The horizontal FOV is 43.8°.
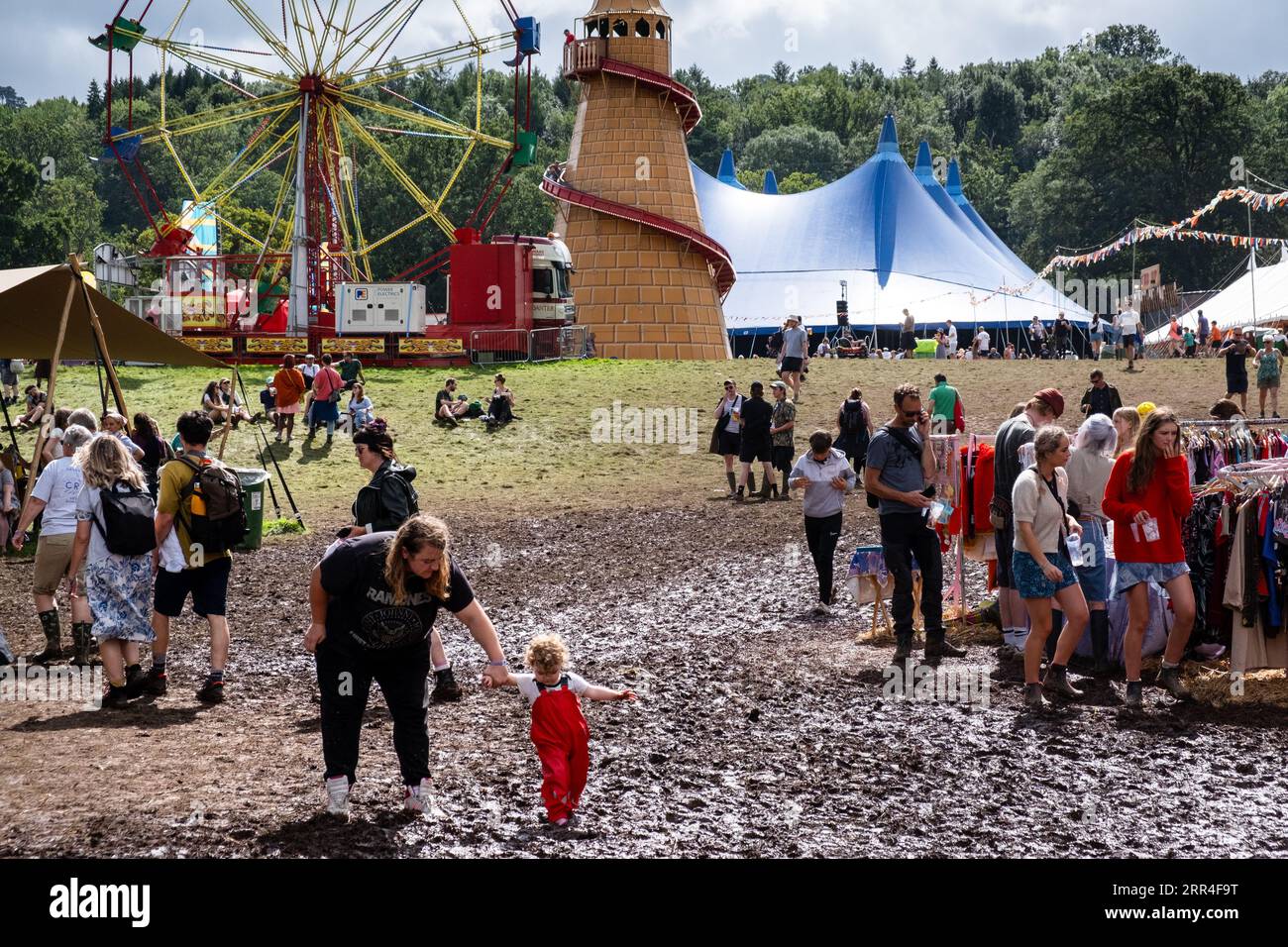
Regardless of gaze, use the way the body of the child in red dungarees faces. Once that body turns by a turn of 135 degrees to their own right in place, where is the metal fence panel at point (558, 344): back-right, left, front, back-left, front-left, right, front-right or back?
front-right

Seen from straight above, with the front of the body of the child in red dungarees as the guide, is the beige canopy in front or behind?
behind

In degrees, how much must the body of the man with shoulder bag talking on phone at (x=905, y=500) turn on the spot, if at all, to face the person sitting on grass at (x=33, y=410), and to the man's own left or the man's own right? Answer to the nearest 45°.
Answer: approximately 180°

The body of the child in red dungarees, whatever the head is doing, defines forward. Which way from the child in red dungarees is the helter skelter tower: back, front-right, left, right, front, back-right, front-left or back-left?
back

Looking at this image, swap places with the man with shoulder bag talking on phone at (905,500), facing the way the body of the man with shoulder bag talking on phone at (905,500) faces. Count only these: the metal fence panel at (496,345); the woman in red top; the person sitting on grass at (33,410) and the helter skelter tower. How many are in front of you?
1

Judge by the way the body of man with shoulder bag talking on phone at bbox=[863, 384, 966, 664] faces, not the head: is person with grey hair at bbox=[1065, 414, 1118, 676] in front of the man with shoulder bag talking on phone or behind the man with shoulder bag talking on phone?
in front

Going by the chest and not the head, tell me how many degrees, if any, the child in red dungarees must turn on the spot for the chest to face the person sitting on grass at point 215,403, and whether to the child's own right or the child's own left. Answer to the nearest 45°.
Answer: approximately 180°

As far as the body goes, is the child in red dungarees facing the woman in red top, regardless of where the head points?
no

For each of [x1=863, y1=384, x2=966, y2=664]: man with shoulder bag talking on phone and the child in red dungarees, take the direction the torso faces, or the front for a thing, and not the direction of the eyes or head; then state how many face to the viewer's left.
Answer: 0

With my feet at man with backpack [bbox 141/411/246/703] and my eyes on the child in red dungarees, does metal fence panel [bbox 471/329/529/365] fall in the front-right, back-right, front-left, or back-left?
back-left

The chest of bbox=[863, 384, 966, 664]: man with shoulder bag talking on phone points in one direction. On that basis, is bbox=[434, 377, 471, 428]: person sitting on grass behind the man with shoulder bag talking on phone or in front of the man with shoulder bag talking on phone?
behind

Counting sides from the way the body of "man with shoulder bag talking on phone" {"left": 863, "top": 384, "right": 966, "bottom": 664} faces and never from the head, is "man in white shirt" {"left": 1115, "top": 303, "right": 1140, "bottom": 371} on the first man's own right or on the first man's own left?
on the first man's own left

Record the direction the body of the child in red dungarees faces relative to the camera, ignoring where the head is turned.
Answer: toward the camera

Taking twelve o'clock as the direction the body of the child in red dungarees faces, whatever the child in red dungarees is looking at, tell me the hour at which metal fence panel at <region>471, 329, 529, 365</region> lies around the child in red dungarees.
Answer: The metal fence panel is roughly at 6 o'clock from the child in red dungarees.

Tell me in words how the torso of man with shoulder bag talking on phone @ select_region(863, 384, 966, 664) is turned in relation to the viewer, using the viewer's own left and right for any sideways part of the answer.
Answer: facing the viewer and to the right of the viewer

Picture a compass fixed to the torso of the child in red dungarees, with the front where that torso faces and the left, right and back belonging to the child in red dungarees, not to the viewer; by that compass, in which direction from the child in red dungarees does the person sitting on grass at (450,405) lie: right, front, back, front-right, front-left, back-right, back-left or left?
back

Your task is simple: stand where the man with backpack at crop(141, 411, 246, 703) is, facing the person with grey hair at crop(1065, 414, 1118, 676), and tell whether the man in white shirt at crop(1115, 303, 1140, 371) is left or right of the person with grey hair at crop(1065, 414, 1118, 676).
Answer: left

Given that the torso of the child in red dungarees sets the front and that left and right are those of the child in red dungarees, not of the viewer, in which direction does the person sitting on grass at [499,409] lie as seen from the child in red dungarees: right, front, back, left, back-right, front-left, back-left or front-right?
back
